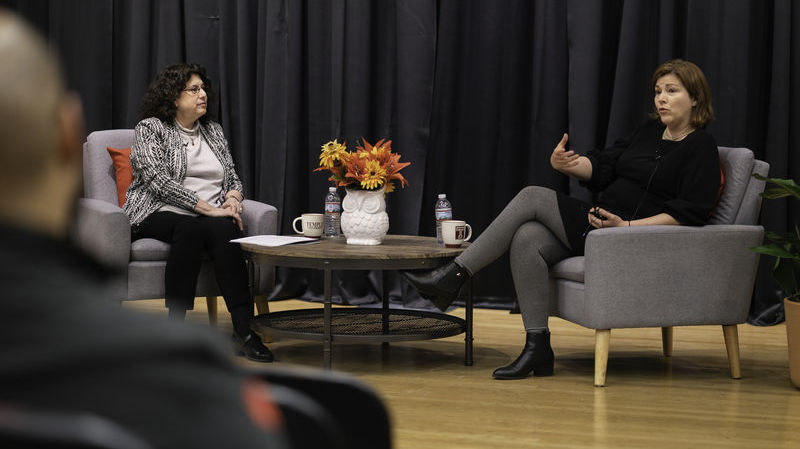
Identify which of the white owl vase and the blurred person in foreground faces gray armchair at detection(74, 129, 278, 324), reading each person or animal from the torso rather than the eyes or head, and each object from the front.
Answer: the blurred person in foreground

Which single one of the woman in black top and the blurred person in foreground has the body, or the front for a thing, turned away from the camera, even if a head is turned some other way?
the blurred person in foreground

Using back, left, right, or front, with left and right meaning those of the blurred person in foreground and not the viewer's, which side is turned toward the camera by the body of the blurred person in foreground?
back

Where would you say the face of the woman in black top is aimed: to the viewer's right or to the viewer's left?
to the viewer's left

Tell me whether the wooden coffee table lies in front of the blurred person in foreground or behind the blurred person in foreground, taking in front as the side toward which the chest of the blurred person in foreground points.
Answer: in front

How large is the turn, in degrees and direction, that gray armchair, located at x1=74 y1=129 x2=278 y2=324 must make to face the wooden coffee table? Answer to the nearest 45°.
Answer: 0° — it already faces it

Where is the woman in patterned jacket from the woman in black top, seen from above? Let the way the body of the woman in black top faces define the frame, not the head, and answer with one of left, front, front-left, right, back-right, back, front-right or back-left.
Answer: front-right

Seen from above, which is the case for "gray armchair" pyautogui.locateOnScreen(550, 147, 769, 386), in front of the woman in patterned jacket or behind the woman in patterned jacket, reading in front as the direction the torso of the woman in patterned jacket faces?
in front

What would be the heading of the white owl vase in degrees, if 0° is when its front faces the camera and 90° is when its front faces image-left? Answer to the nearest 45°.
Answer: approximately 0°

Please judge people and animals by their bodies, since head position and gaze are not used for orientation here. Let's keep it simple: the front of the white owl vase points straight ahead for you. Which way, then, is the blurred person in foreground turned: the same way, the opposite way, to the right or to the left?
the opposite way

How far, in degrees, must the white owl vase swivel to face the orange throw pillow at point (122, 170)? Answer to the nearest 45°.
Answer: approximately 135° to its right

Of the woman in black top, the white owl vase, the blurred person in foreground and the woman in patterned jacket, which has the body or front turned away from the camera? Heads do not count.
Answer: the blurred person in foreground

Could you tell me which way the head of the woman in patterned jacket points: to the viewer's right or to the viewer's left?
to the viewer's right
